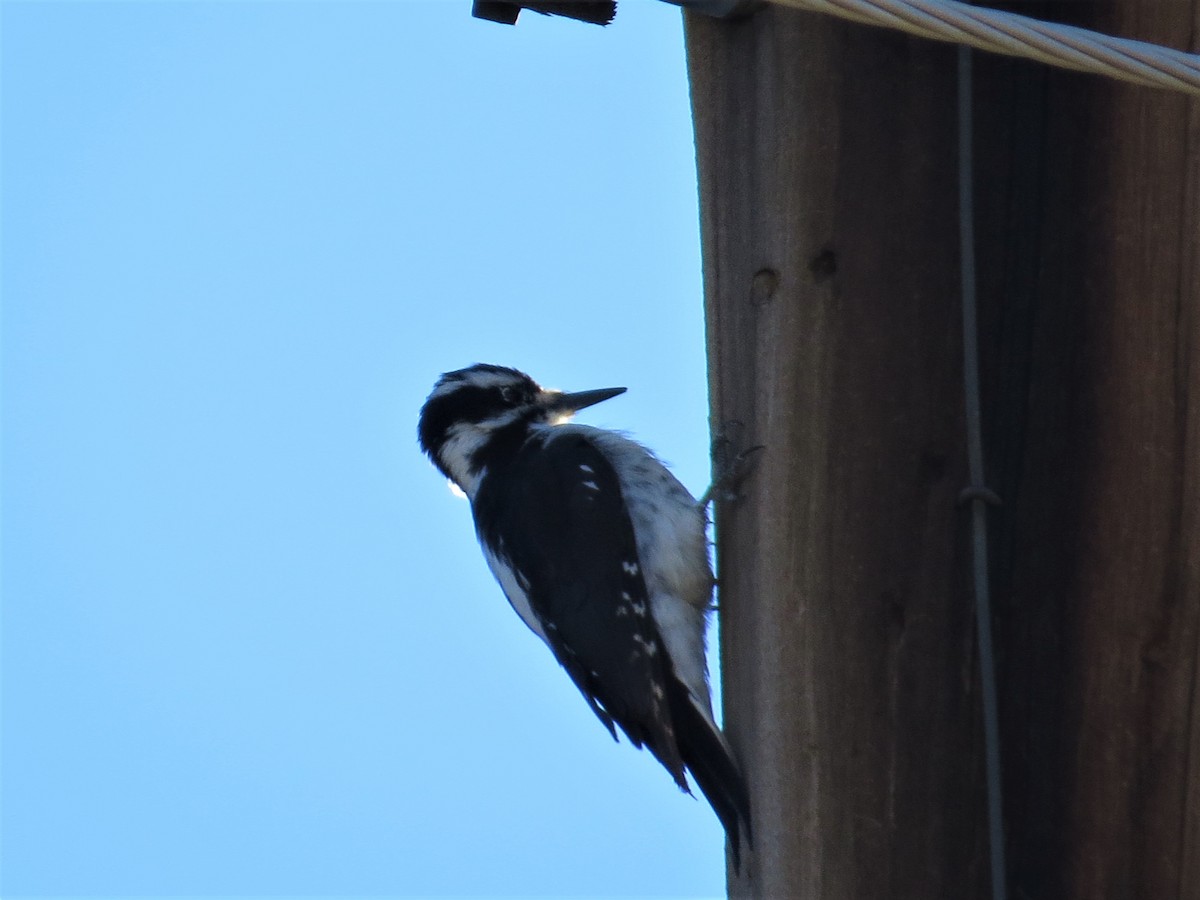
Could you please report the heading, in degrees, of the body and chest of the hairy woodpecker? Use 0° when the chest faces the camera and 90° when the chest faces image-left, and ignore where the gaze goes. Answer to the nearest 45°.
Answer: approximately 270°
